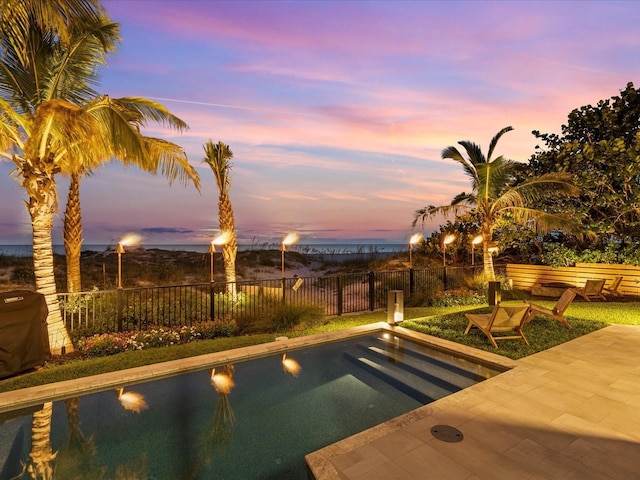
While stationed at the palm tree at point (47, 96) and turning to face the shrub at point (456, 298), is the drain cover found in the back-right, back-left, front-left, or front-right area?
front-right

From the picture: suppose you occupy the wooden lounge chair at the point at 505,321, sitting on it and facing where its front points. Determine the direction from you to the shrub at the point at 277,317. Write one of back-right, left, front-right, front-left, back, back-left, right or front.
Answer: front-left

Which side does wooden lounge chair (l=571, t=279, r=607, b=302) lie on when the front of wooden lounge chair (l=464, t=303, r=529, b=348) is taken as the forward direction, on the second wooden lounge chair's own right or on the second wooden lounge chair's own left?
on the second wooden lounge chair's own right

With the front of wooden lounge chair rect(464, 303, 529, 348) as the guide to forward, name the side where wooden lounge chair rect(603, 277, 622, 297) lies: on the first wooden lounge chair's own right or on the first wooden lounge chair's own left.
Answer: on the first wooden lounge chair's own right

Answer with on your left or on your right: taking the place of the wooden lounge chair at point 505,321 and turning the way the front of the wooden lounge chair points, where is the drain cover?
on your left

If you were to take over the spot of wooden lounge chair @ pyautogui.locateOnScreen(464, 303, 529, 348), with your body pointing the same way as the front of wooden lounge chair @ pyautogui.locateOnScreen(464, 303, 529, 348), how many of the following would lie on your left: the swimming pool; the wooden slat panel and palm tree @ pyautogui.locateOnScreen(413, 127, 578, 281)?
1

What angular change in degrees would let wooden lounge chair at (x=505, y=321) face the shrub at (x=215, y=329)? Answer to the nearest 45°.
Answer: approximately 45° to its left

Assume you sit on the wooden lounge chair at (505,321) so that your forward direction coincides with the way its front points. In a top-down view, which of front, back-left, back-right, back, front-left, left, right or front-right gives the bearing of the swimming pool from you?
left

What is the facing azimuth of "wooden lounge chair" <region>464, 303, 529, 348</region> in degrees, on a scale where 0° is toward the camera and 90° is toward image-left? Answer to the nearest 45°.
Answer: approximately 135°
